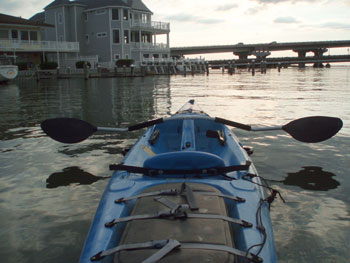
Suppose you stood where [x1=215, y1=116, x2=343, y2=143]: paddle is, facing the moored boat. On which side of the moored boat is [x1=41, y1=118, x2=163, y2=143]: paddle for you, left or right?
left

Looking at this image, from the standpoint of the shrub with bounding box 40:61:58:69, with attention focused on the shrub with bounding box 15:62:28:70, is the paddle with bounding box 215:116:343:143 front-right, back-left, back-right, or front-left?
back-left

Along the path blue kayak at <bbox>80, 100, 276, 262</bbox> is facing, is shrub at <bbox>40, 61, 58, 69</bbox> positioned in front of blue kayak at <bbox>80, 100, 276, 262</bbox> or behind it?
in front

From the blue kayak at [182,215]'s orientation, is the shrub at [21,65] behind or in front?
in front

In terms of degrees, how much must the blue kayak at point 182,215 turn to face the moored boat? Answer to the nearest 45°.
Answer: approximately 45° to its left

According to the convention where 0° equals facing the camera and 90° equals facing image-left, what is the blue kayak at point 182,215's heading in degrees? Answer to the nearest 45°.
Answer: approximately 180°

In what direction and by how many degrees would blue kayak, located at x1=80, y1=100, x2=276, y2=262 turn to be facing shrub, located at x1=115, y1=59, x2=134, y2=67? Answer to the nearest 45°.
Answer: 0° — it already faces it
